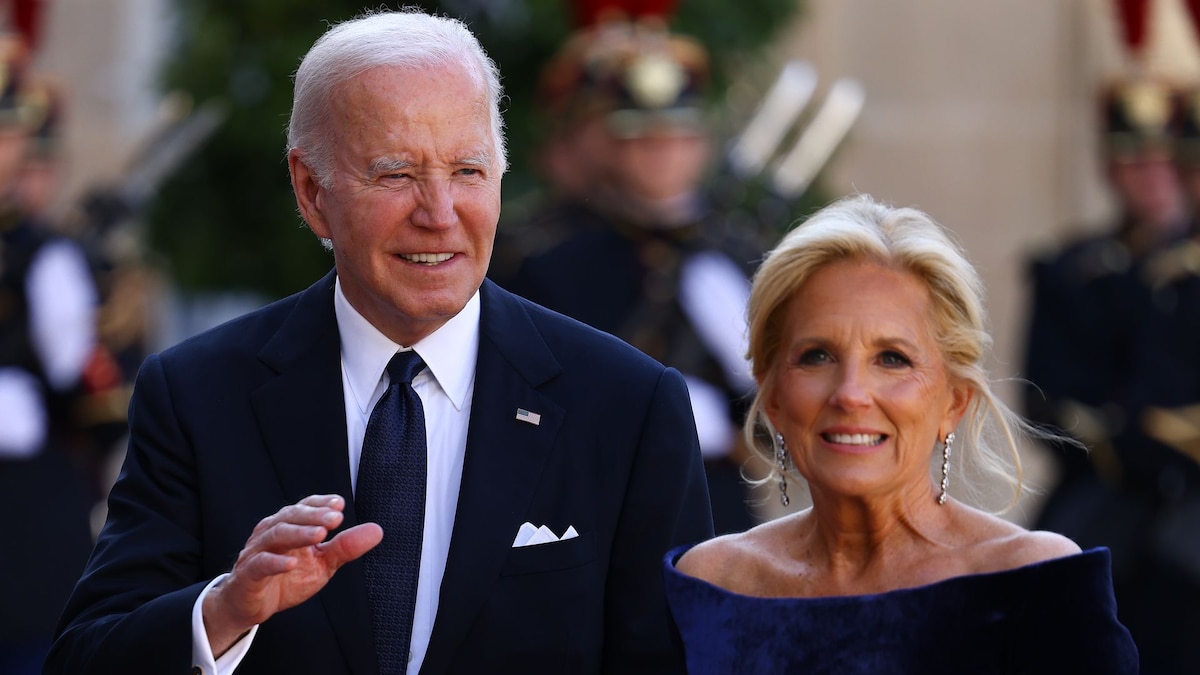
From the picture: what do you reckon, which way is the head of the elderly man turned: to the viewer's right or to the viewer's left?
to the viewer's right

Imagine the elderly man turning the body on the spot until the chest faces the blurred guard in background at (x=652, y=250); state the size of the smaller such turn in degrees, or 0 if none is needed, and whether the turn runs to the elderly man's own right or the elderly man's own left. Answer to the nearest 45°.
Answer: approximately 180°

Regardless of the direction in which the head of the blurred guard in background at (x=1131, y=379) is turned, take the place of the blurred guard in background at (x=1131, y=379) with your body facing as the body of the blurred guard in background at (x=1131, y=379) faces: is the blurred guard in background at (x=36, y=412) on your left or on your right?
on your right

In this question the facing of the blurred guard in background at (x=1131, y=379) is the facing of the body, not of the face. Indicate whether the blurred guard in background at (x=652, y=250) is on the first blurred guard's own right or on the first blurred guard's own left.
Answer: on the first blurred guard's own right

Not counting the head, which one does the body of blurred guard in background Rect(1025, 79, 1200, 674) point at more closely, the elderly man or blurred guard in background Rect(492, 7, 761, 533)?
the elderly man

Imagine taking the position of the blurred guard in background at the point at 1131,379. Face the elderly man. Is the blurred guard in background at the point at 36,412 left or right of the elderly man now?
right

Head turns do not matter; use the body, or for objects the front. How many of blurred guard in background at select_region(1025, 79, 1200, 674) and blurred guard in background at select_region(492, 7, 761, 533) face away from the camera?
0

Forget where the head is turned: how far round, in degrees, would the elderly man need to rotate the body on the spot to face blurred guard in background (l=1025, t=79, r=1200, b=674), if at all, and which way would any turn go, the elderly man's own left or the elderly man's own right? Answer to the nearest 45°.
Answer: approximately 135° to the elderly man's own left

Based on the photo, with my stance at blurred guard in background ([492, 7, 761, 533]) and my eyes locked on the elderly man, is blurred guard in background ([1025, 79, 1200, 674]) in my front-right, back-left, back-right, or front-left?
back-left
